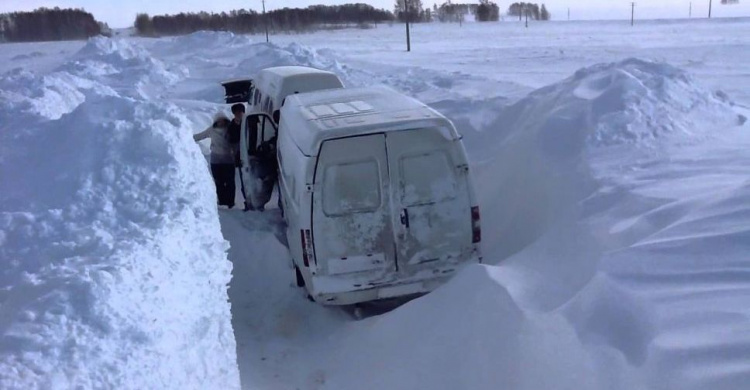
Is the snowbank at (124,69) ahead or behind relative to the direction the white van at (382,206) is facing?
ahead

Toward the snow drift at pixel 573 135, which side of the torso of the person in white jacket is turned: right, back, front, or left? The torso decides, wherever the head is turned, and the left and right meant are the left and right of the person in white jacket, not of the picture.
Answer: left

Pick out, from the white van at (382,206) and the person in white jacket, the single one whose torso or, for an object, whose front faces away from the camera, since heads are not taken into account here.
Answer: the white van

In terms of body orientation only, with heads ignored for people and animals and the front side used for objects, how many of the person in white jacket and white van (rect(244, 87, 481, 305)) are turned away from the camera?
1

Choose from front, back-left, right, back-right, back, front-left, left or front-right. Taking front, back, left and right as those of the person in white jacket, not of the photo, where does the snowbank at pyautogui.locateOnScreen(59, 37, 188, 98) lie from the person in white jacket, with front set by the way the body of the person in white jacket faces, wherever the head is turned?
back

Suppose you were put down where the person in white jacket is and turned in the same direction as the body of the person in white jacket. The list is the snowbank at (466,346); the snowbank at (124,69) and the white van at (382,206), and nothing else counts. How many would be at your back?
1

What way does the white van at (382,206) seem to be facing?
away from the camera

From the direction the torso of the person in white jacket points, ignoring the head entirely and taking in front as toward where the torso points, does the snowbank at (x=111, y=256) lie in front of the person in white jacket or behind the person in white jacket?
in front

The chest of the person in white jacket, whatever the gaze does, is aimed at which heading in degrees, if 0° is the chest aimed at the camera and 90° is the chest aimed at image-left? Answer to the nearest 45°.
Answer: approximately 0°

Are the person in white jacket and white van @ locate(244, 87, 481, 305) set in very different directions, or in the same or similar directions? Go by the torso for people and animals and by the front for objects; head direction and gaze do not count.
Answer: very different directions

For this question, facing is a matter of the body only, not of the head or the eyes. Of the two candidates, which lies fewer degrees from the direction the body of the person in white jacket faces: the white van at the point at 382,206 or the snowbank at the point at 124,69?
the white van

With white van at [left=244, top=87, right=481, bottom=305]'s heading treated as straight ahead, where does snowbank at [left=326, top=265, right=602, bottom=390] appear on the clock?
The snowbank is roughly at 5 o'clock from the white van.

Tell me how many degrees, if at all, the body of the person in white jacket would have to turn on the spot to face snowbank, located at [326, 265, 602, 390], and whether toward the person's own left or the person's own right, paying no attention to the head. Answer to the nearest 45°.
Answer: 0° — they already face it
